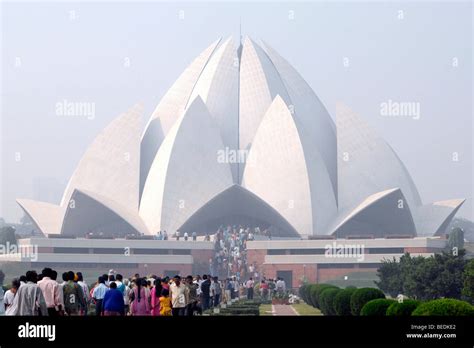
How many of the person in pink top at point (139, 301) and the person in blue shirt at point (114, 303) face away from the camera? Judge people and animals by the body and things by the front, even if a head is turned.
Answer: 2

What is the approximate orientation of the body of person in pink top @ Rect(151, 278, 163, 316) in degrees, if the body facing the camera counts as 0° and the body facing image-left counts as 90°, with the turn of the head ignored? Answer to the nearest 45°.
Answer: approximately 180°

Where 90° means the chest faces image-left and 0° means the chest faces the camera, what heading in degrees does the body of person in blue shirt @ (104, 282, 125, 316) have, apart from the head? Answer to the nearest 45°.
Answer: approximately 180°

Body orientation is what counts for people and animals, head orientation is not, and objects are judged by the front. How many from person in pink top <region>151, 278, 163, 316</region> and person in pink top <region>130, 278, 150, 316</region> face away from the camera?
2

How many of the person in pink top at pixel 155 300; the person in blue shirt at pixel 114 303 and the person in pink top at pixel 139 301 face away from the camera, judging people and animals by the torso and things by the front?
3

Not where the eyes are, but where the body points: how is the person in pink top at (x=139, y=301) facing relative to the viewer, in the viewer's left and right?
facing away from the viewer

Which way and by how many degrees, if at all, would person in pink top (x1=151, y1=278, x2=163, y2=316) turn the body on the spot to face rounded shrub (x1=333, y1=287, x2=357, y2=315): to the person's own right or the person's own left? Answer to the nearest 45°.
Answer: approximately 45° to the person's own right

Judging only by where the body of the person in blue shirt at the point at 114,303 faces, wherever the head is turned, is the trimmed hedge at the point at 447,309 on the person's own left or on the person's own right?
on the person's own right

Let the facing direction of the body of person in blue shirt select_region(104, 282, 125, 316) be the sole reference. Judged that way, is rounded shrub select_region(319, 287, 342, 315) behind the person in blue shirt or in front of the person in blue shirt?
in front

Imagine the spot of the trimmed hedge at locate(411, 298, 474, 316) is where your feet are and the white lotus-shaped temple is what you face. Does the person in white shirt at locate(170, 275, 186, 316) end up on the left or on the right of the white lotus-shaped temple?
left

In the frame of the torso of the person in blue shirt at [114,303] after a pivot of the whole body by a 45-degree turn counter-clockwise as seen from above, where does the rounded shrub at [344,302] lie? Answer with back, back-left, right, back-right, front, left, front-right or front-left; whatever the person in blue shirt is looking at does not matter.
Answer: right

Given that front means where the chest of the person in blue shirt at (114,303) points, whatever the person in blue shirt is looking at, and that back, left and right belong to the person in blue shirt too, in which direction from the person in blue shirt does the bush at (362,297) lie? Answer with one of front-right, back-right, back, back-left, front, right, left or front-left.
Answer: front-right

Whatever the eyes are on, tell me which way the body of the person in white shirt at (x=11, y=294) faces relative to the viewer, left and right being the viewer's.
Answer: facing away from the viewer and to the right of the viewer
